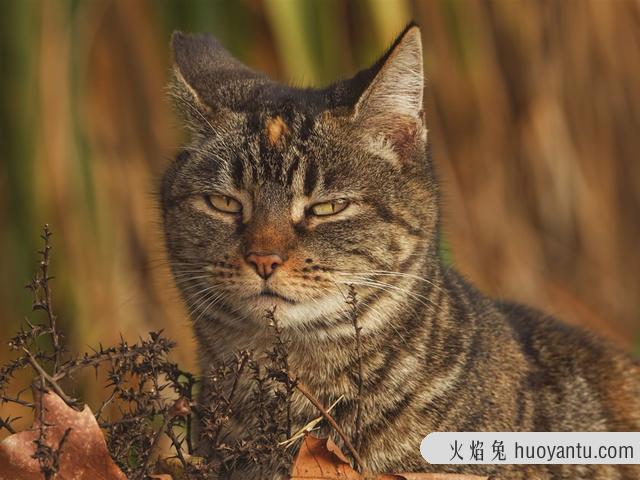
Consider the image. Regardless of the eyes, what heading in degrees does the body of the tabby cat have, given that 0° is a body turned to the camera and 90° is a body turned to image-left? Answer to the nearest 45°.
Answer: approximately 45°

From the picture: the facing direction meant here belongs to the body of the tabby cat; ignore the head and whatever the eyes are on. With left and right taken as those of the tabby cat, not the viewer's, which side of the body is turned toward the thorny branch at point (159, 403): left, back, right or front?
front
